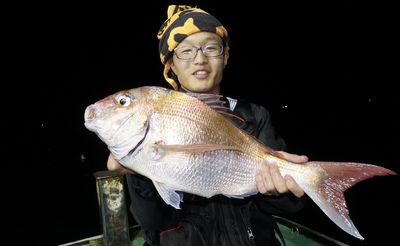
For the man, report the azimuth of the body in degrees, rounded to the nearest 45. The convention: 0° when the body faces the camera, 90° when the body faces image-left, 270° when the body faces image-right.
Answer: approximately 0°
